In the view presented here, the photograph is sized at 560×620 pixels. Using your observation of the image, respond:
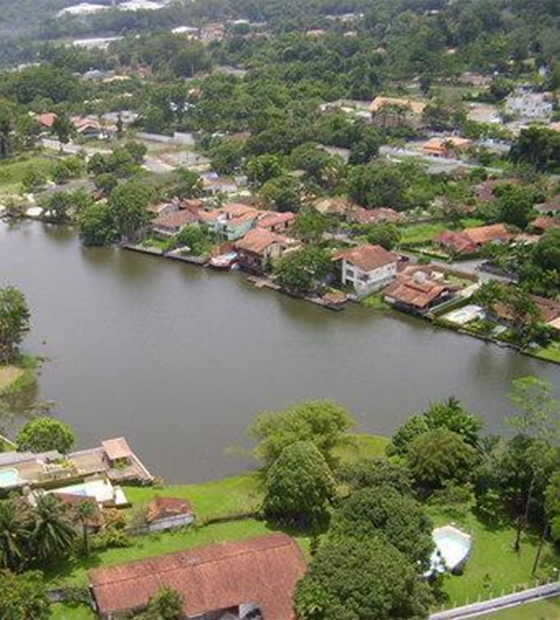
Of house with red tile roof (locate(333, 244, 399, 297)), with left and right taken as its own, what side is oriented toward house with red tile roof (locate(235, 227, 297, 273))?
right

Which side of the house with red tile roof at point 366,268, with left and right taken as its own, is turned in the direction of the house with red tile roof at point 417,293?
left

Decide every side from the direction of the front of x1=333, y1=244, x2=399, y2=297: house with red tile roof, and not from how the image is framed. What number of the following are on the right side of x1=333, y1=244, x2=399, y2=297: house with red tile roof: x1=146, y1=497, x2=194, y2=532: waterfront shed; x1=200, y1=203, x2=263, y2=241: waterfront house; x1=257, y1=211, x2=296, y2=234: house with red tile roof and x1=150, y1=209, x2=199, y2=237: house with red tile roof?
3

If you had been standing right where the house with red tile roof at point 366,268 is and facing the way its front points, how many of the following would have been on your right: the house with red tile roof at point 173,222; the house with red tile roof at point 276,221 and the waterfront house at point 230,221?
3

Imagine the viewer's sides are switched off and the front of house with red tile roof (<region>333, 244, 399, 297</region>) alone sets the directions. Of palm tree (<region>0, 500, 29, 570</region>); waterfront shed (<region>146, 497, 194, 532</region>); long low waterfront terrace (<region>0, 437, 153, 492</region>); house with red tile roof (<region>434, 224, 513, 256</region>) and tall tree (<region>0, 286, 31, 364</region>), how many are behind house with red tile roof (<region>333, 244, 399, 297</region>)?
1

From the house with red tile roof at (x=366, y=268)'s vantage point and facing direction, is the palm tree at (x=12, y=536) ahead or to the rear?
ahead

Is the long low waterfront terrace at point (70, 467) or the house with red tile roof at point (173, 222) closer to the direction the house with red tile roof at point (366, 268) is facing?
the long low waterfront terrace

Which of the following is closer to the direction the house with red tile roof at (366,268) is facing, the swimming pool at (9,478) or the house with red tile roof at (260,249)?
the swimming pool

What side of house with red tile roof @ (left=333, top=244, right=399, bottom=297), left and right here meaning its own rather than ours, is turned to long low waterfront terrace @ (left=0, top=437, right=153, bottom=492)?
front

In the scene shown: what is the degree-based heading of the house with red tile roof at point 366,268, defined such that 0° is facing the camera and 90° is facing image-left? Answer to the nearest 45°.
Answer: approximately 45°

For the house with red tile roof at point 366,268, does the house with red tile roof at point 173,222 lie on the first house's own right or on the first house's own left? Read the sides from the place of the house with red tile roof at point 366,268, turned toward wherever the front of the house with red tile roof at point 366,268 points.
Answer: on the first house's own right

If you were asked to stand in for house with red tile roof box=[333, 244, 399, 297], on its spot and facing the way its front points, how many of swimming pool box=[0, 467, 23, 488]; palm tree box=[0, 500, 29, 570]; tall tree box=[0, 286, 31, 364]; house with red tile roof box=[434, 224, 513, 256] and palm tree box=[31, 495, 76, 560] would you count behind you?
1

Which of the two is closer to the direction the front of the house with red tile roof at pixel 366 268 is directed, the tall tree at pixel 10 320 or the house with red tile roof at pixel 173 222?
the tall tree

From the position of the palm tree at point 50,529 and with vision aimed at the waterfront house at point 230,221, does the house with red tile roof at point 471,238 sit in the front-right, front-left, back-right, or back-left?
front-right

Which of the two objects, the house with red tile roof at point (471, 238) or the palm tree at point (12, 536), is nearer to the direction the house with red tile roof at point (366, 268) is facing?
the palm tree

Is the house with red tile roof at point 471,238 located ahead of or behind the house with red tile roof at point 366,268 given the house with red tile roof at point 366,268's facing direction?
behind

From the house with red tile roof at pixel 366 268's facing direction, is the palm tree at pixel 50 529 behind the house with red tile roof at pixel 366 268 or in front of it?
in front
